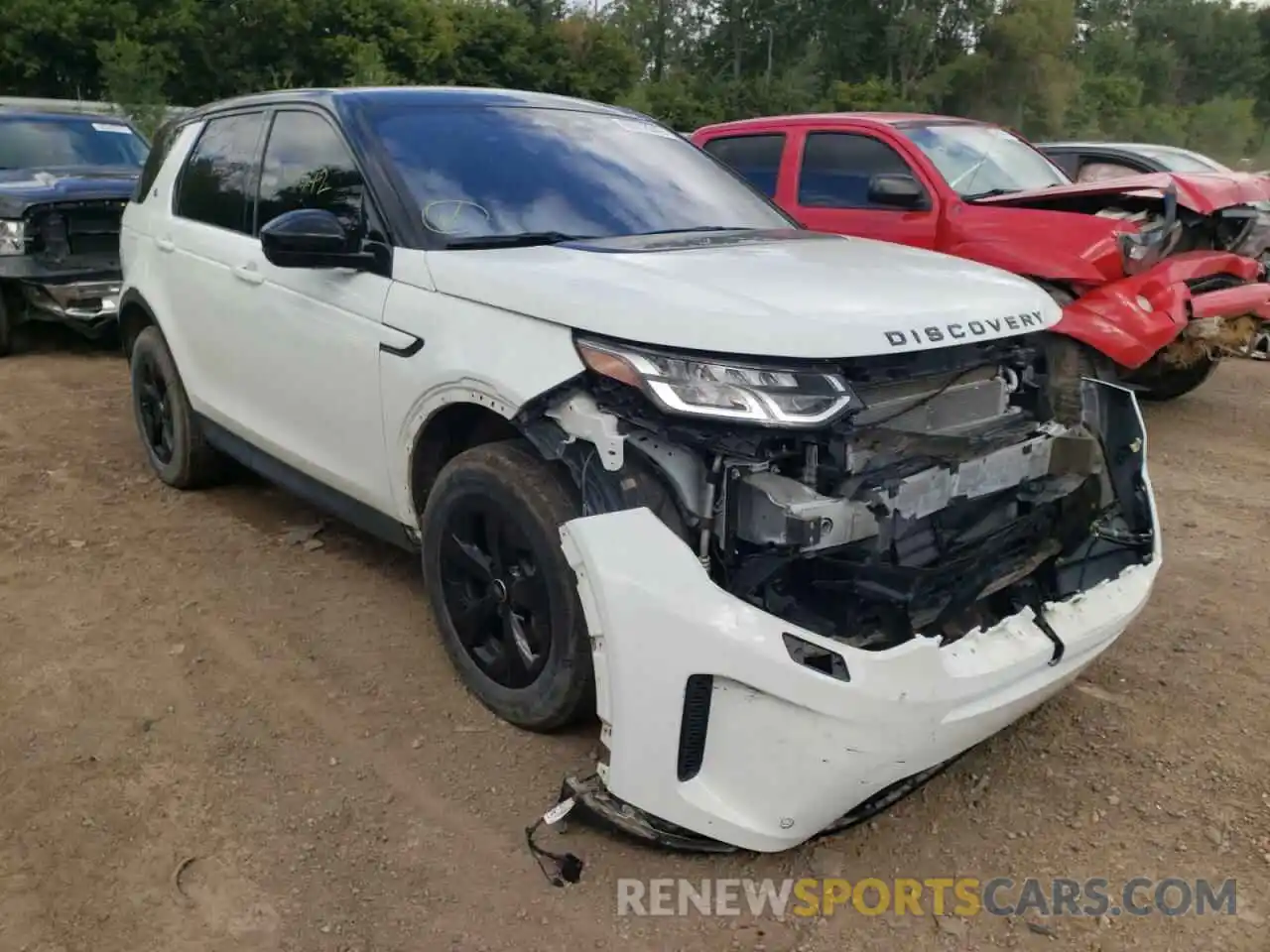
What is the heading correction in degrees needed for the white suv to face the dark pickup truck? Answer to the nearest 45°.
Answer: approximately 180°

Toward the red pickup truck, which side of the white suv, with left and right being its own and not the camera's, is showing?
left

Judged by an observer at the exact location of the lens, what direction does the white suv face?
facing the viewer and to the right of the viewer

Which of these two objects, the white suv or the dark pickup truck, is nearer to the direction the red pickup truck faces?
the white suv

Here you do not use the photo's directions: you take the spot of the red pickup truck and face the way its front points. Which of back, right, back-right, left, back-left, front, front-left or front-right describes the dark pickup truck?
back-right

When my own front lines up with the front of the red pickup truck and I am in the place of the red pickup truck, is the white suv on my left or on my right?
on my right

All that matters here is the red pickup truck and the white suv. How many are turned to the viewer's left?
0

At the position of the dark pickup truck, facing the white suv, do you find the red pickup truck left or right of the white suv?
left
